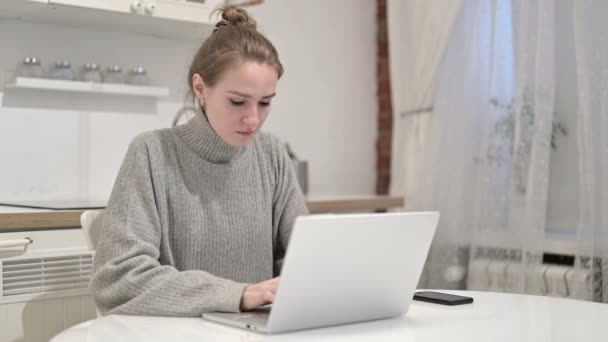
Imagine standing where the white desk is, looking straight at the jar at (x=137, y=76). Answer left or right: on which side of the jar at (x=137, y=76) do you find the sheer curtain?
right

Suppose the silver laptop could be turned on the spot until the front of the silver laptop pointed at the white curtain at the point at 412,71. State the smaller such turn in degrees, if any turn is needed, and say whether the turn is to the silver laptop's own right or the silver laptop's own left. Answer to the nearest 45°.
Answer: approximately 45° to the silver laptop's own right

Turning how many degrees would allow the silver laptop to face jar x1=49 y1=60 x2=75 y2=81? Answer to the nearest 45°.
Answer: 0° — it already faces it

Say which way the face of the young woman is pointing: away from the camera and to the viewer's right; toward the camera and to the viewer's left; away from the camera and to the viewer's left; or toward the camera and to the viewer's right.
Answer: toward the camera and to the viewer's right

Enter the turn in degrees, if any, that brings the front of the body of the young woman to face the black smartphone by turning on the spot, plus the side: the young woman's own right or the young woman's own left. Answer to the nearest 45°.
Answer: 0° — they already face it

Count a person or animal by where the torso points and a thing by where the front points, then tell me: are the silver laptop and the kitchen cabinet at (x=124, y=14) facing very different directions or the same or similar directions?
very different directions

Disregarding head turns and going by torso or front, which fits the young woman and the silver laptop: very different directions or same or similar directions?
very different directions

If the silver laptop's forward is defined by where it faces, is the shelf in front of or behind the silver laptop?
in front

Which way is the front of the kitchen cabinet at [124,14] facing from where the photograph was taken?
facing the viewer and to the right of the viewer

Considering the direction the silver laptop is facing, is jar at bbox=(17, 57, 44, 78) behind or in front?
in front

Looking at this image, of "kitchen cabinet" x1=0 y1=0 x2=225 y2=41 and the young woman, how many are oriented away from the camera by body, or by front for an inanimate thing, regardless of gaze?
0

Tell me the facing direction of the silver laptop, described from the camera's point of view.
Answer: facing away from the viewer and to the left of the viewer
